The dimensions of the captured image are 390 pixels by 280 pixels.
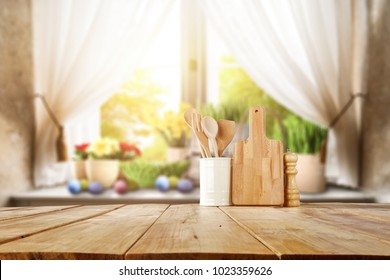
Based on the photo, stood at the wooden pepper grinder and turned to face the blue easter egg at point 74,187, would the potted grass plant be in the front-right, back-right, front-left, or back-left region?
front-right

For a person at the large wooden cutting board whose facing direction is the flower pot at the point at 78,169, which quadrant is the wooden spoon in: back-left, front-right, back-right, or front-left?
front-left

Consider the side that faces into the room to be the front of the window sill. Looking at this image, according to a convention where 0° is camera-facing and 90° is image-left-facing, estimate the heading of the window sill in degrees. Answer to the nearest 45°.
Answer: approximately 0°
